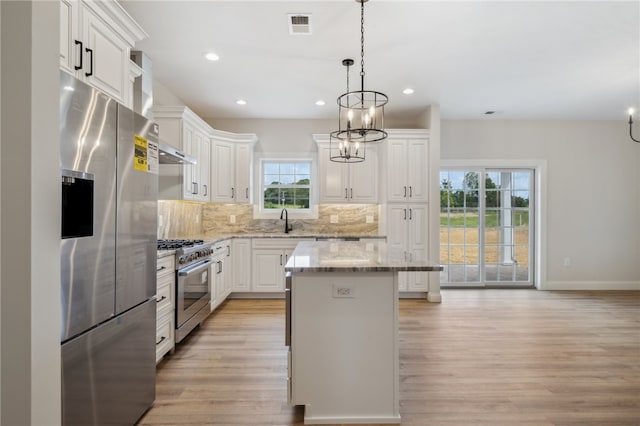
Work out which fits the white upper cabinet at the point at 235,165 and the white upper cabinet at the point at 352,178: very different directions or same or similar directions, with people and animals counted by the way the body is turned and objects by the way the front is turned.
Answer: same or similar directions

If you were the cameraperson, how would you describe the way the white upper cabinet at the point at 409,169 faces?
facing the viewer

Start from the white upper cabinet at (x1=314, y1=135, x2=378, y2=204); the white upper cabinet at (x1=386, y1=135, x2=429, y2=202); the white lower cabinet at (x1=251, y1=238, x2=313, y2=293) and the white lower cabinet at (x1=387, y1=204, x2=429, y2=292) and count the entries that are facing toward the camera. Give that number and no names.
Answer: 4

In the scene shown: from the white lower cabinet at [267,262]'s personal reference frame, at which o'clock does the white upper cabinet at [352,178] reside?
The white upper cabinet is roughly at 9 o'clock from the white lower cabinet.

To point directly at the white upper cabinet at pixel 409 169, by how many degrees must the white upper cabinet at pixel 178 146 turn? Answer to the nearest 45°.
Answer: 0° — it already faces it

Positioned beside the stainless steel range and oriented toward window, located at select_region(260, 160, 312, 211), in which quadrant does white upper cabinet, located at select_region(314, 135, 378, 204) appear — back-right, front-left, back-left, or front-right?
front-right

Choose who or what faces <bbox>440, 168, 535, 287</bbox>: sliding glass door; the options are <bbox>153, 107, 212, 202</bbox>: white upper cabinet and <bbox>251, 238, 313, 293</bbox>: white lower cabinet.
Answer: the white upper cabinet

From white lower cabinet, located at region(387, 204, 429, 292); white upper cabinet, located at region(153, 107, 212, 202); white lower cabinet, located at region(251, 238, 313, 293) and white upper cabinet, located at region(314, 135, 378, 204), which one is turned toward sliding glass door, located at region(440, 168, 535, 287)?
white upper cabinet, located at region(153, 107, 212, 202)

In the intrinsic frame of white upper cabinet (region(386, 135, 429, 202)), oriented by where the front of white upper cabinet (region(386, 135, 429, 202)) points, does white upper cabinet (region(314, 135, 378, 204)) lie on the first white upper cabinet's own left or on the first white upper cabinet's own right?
on the first white upper cabinet's own right

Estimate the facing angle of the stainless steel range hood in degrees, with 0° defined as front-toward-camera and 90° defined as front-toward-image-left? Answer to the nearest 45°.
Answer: approximately 315°

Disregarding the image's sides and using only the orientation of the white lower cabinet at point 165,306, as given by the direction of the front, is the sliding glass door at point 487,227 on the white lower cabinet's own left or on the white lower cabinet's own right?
on the white lower cabinet's own left

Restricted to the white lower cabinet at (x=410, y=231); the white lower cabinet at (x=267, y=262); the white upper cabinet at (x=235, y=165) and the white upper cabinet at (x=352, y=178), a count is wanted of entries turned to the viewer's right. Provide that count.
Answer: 0

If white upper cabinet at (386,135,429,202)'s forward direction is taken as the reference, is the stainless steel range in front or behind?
in front

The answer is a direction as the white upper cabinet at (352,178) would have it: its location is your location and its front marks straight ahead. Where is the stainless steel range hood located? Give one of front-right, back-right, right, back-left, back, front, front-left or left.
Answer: front-right

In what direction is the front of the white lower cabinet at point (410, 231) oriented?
toward the camera

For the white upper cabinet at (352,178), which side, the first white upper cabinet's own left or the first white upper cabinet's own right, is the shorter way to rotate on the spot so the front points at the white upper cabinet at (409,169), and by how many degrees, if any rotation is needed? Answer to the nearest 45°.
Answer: approximately 90° to the first white upper cabinet's own left

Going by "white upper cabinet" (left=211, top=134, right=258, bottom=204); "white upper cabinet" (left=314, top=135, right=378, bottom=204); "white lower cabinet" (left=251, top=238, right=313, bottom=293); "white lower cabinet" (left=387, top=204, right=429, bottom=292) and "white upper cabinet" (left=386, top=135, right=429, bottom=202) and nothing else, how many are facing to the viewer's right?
0

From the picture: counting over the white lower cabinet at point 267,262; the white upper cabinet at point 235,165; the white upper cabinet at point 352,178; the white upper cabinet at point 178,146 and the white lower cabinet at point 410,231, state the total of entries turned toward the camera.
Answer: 4

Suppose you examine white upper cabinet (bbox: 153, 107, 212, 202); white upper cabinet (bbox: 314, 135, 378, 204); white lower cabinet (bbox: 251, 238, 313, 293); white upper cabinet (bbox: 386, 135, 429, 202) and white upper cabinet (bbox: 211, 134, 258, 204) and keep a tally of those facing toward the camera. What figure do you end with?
4

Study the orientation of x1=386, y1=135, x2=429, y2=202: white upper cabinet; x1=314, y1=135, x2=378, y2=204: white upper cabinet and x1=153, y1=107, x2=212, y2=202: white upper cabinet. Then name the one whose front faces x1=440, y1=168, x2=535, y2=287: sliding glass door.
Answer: x1=153, y1=107, x2=212, y2=202: white upper cabinet

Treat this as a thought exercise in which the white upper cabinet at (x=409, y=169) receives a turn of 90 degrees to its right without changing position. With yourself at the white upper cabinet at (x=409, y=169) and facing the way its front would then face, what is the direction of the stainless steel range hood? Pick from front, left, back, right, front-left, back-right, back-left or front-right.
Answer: front-left
